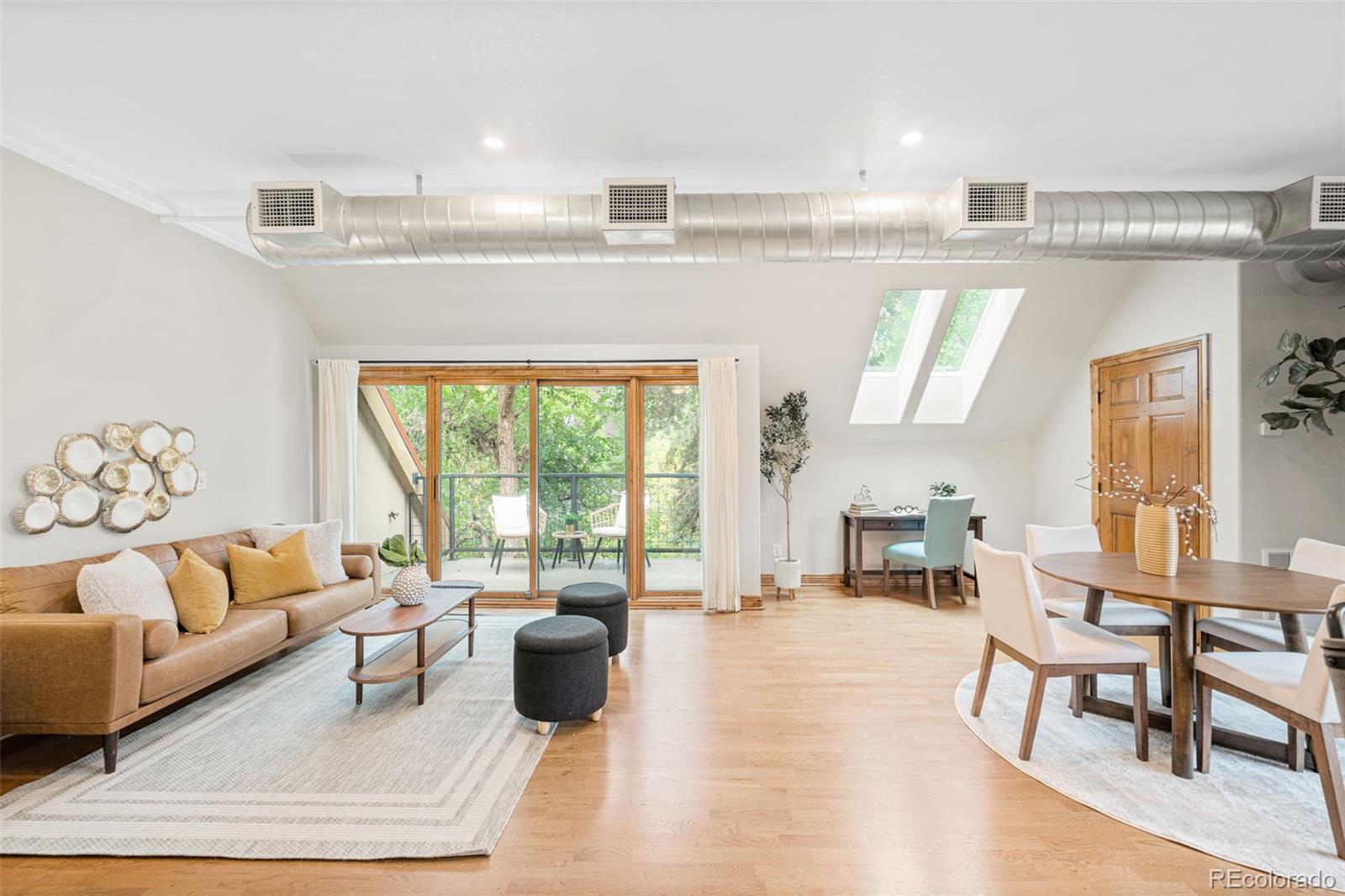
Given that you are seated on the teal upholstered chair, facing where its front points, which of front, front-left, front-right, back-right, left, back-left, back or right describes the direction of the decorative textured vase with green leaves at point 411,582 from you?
left

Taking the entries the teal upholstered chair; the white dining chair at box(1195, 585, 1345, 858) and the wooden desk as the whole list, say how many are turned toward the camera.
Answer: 1

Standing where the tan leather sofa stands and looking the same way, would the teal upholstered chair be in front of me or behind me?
in front

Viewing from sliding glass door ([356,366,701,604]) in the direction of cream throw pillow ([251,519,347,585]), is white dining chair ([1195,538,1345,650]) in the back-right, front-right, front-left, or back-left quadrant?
back-left

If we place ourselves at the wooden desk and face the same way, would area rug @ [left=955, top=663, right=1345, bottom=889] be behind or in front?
in front

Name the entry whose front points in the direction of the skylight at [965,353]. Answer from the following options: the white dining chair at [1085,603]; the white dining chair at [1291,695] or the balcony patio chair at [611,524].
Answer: the white dining chair at [1291,695]

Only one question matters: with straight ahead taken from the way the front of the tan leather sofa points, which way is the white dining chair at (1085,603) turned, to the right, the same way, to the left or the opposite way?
to the right

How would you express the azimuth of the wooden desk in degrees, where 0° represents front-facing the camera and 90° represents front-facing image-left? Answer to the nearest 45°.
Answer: approximately 0°

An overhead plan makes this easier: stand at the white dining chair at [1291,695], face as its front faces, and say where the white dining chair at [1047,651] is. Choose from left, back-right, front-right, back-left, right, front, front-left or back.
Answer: front-left

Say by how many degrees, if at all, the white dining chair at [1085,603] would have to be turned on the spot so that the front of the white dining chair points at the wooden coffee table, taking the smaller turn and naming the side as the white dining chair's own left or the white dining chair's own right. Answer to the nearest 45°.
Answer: approximately 90° to the white dining chair's own right

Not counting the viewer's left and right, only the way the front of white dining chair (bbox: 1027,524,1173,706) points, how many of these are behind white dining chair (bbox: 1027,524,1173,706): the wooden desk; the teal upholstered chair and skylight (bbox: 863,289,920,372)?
3

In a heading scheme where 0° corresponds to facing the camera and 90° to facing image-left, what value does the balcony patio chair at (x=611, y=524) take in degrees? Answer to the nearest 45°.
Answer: approximately 45°

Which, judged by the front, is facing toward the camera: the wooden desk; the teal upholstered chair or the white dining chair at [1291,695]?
the wooden desk

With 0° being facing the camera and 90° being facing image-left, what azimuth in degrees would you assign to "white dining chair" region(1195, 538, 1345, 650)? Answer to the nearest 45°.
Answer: approximately 45°

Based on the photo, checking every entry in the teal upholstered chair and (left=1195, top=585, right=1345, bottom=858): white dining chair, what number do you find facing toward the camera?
0

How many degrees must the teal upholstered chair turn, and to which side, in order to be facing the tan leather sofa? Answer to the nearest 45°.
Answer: approximately 90° to its left
